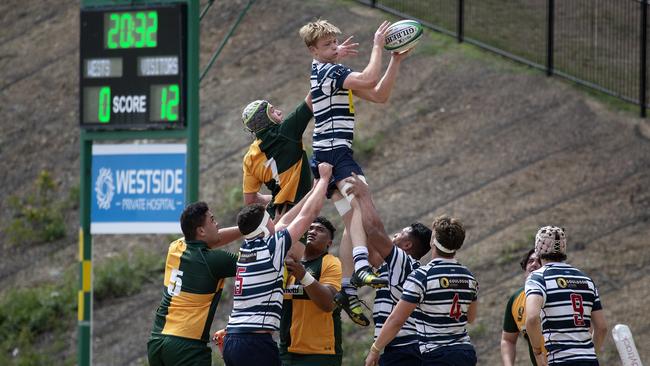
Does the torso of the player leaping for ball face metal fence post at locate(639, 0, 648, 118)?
no

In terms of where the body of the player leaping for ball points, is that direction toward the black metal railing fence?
no

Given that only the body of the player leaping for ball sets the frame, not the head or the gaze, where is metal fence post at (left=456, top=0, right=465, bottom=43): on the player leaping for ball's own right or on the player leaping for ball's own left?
on the player leaping for ball's own left
